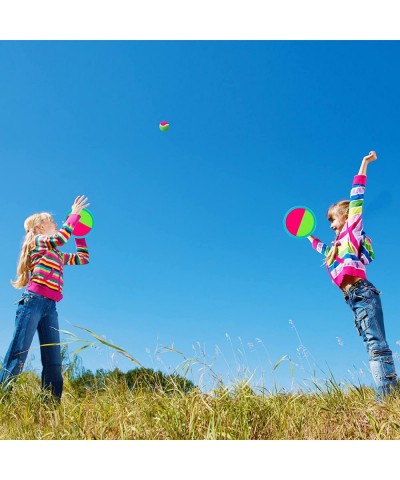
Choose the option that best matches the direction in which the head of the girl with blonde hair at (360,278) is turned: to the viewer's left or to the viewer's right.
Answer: to the viewer's left

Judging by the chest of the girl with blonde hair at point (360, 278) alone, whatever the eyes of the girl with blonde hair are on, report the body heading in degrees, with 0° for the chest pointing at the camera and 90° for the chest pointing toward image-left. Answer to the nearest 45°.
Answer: approximately 90°

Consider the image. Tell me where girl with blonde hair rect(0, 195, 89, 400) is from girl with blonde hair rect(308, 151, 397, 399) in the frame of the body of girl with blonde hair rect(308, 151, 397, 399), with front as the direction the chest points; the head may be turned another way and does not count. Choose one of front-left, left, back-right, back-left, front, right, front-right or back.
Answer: front

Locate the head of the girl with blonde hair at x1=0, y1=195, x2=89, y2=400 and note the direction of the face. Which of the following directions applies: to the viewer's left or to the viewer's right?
to the viewer's right
